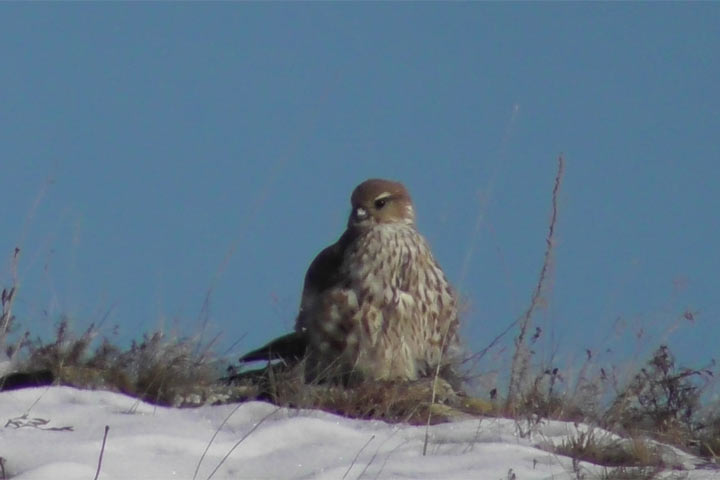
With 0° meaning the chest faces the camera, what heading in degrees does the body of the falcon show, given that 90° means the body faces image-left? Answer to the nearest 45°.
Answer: approximately 315°

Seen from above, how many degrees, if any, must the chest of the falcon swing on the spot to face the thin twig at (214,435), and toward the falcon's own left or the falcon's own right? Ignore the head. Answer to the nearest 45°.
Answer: approximately 45° to the falcon's own right
